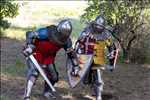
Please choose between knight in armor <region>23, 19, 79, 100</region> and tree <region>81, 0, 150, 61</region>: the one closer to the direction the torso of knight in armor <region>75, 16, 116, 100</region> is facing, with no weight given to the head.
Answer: the knight in armor

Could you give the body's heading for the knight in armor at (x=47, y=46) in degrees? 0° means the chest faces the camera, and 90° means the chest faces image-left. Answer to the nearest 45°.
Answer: approximately 315°

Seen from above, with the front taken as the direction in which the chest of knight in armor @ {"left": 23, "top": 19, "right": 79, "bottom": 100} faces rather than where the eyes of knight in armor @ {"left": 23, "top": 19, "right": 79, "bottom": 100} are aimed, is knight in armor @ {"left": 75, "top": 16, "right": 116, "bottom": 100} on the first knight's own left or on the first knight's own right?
on the first knight's own left

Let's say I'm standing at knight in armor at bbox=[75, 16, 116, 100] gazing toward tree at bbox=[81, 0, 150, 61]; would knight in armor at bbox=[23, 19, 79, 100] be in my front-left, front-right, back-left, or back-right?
back-left

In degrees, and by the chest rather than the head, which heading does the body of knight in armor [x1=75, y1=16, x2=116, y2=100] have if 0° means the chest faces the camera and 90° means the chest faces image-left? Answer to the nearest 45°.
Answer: approximately 0°

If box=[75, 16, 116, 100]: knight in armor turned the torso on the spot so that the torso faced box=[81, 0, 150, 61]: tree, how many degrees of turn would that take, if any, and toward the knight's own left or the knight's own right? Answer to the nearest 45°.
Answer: approximately 180°

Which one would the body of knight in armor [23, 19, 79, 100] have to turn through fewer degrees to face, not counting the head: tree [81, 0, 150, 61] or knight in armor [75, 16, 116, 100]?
the knight in armor

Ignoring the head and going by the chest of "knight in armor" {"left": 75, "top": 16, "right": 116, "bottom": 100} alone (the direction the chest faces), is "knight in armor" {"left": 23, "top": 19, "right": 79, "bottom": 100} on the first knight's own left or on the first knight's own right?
on the first knight's own right

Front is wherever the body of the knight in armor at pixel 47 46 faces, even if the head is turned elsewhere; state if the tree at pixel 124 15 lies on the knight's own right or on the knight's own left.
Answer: on the knight's own left
